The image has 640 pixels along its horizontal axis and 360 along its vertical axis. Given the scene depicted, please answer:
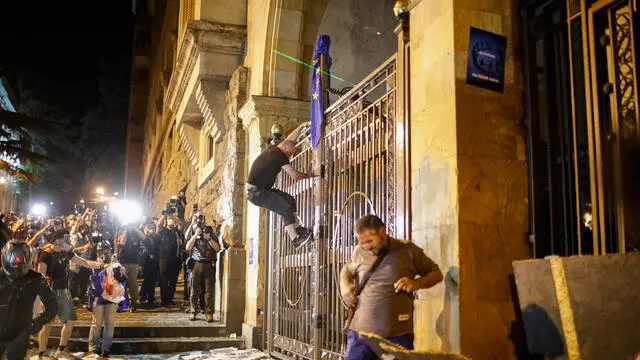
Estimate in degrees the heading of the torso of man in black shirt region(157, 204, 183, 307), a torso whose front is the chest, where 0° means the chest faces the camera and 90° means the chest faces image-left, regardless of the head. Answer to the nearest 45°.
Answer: approximately 315°

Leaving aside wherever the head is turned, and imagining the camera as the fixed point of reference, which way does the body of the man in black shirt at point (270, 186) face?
to the viewer's right

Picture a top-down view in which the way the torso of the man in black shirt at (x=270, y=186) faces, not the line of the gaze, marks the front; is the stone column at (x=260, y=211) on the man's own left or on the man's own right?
on the man's own left

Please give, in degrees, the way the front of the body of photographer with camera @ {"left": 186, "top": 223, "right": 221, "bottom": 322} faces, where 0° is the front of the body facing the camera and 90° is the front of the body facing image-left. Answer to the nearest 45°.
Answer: approximately 0°

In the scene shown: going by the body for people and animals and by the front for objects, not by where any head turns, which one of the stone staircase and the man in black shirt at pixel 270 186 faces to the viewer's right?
the man in black shirt

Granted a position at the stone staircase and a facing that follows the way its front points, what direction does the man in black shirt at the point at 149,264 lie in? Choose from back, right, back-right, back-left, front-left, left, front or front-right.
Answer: back

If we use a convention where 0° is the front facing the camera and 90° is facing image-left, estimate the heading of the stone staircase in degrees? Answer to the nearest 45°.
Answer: approximately 0°

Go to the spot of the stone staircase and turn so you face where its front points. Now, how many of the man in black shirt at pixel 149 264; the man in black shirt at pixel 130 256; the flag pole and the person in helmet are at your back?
2

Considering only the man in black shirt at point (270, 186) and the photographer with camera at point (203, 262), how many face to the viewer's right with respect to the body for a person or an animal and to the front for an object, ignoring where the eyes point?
1

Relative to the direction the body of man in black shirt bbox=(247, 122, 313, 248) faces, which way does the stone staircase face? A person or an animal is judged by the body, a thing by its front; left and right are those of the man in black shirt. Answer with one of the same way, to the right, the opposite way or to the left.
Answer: to the right

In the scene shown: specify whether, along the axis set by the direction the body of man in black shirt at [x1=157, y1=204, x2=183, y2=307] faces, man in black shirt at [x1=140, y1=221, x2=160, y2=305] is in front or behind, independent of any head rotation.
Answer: behind

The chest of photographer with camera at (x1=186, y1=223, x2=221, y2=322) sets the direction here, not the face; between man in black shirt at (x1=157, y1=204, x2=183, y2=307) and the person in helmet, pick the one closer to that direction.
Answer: the person in helmet

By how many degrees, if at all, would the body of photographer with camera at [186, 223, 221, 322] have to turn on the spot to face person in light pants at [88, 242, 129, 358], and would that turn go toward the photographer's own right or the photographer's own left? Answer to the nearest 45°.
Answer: approximately 45° to the photographer's own right
